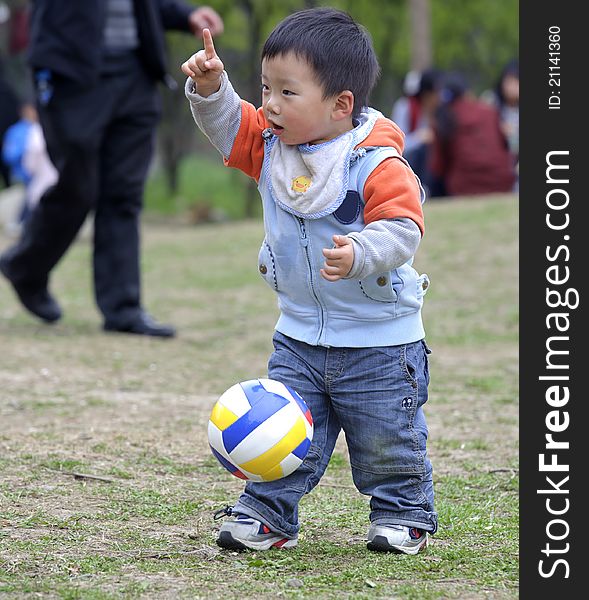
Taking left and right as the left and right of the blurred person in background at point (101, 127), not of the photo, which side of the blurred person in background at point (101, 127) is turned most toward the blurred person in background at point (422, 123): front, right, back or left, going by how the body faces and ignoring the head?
left

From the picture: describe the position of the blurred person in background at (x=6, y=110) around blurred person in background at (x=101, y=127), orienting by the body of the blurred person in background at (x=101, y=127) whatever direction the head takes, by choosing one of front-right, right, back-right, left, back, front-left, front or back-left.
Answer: back-left

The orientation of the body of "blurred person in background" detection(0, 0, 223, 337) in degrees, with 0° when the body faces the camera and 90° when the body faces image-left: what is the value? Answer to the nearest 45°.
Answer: approximately 315°

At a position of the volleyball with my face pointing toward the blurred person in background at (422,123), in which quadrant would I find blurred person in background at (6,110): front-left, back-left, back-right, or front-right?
front-left

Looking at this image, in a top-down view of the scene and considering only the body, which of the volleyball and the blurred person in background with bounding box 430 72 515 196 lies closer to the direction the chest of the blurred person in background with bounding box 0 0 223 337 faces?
the volleyball

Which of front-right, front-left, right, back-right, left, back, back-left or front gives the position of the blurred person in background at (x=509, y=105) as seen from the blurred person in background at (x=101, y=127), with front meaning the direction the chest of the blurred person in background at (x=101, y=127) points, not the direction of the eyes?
left

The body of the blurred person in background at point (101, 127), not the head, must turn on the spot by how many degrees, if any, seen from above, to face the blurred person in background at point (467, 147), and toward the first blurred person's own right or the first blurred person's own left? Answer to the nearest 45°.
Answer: approximately 90° to the first blurred person's own left

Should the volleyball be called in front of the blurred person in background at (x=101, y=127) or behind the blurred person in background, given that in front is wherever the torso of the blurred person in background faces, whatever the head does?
in front

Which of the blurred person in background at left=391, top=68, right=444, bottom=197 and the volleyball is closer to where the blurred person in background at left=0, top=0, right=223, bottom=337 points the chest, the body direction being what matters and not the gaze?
the volleyball
